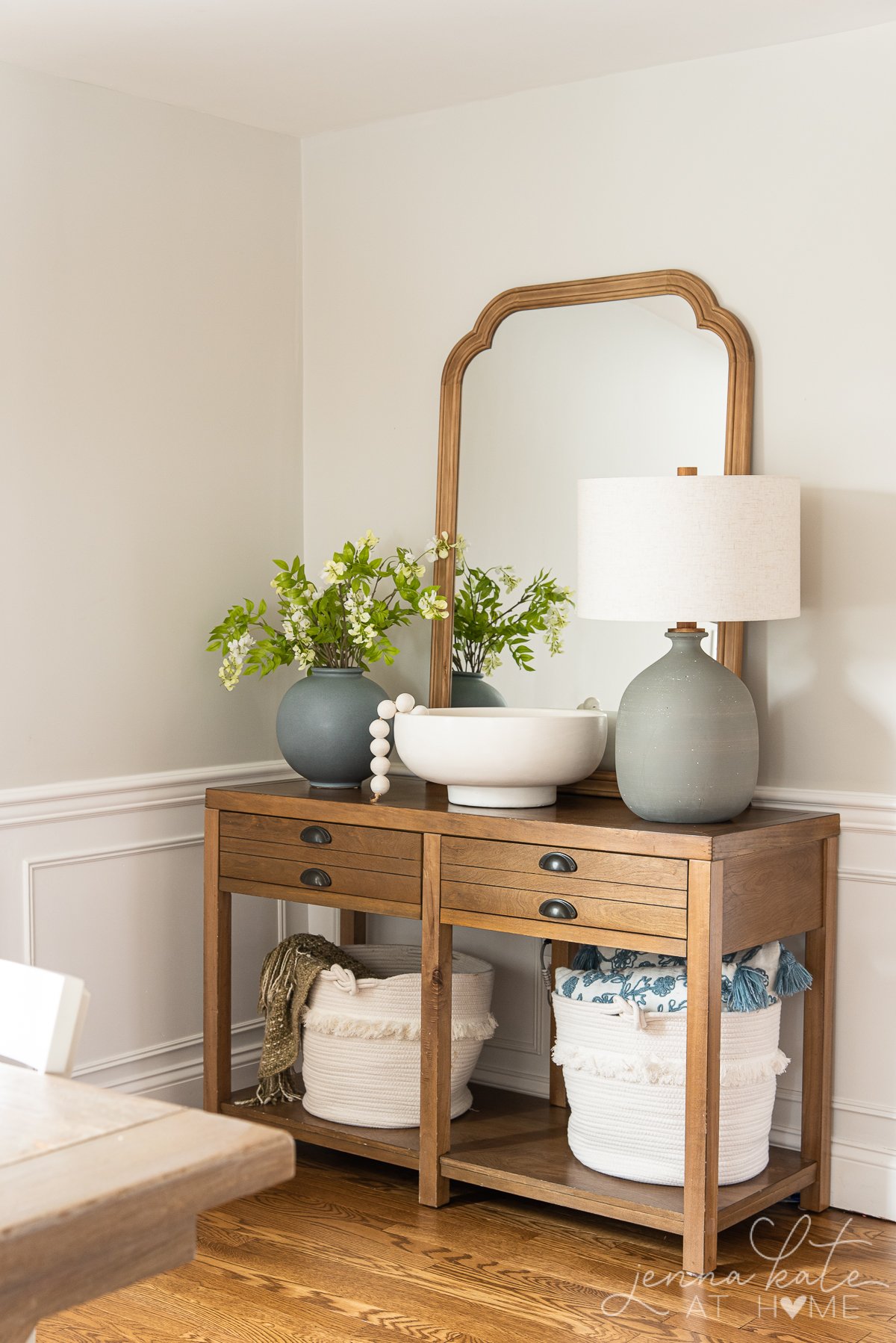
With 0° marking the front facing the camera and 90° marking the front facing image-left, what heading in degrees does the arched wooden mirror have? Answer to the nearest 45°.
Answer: approximately 45°
